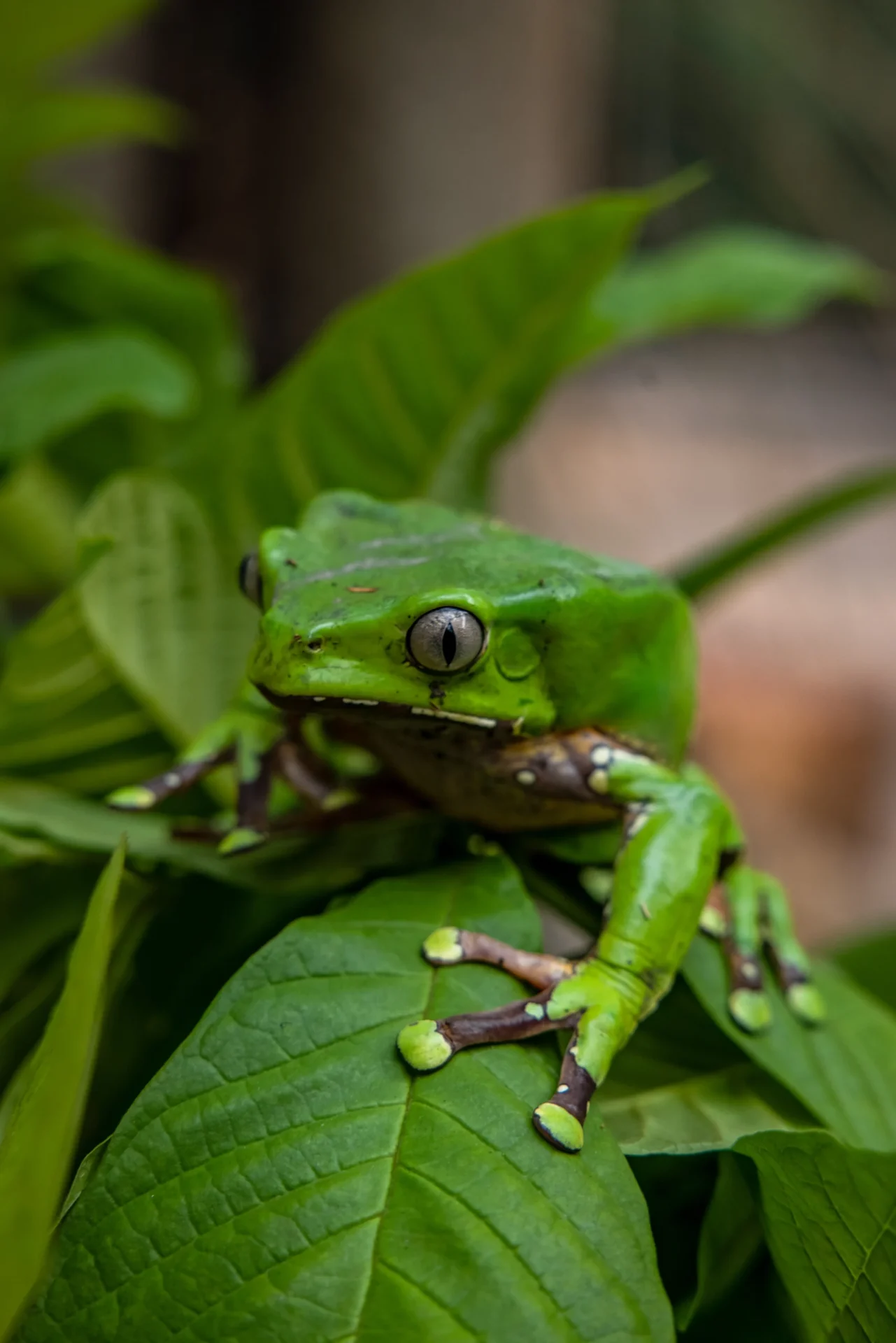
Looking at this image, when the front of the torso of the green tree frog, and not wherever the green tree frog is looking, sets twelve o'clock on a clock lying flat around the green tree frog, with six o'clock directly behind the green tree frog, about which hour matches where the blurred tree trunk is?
The blurred tree trunk is roughly at 4 o'clock from the green tree frog.

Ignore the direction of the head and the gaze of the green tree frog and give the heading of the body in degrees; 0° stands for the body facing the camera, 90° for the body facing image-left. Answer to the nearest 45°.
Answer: approximately 45°
